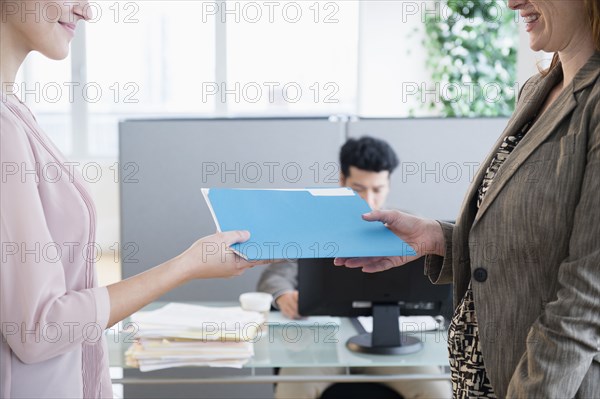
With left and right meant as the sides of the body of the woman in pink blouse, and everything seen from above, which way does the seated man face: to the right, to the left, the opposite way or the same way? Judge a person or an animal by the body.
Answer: to the right

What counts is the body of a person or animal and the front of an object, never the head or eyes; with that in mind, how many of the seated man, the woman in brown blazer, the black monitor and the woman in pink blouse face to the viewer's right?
1

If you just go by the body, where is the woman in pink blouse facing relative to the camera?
to the viewer's right

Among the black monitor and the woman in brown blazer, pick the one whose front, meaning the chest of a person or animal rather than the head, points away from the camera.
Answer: the black monitor

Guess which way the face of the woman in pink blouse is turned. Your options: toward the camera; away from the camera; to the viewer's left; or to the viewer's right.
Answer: to the viewer's right

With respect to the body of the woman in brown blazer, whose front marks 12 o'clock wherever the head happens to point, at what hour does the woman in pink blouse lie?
The woman in pink blouse is roughly at 1 o'clock from the woman in brown blazer.

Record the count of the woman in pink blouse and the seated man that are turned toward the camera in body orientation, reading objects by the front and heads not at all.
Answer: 1

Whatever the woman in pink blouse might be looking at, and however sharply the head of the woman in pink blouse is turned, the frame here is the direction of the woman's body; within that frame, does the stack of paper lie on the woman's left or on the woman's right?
on the woman's left

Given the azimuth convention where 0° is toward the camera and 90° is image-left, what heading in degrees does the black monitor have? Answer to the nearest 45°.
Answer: approximately 180°

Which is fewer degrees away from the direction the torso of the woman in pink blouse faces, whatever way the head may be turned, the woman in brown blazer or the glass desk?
the woman in brown blazer

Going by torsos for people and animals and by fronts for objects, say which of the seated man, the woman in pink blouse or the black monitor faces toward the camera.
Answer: the seated man

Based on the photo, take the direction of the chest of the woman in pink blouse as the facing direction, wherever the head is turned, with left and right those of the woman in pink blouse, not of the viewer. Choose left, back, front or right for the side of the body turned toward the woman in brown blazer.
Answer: front

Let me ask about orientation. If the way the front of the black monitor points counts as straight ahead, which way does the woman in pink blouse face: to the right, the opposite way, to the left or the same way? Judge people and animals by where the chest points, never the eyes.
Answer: to the right

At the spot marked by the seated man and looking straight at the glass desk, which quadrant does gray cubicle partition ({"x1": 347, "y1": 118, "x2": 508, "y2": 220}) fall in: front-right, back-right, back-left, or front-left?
back-left

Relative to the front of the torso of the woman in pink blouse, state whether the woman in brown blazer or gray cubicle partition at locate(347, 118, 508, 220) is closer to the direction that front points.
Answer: the woman in brown blazer
